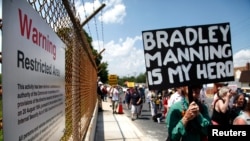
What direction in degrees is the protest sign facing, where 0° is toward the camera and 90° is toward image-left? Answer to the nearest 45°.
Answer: approximately 0°
